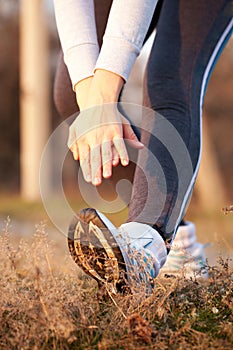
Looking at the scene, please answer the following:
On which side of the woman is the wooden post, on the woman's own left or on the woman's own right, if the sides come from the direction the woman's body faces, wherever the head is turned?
on the woman's own right

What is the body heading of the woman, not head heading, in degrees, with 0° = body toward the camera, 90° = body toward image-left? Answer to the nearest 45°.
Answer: approximately 45°
